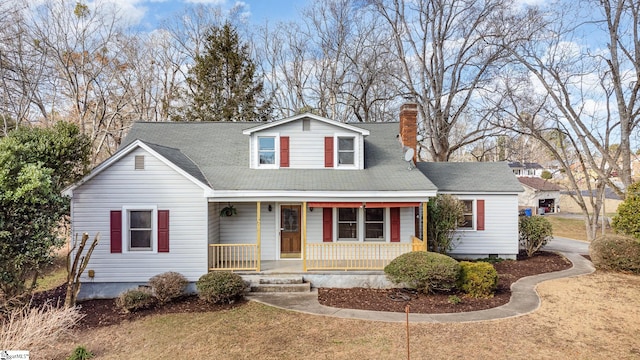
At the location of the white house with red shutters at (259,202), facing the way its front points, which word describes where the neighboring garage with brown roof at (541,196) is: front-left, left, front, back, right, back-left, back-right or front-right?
back-left

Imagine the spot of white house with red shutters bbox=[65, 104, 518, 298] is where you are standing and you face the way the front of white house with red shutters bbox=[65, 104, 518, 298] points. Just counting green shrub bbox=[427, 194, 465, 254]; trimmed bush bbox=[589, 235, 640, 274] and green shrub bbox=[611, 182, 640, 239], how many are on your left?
3

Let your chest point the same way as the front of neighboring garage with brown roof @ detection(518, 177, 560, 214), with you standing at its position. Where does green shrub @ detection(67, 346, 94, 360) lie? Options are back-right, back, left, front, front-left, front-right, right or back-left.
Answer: front-right

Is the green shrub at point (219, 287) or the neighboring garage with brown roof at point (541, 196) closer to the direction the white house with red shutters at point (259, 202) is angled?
the green shrub

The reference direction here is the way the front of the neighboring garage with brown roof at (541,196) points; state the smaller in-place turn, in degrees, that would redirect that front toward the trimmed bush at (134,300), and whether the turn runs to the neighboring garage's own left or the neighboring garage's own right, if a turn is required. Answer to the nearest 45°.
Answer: approximately 45° to the neighboring garage's own right

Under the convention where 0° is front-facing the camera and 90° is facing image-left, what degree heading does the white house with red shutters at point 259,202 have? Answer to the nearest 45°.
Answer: approximately 0°

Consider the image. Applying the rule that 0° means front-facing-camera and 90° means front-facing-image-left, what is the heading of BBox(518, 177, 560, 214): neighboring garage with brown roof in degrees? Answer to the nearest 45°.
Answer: approximately 315°

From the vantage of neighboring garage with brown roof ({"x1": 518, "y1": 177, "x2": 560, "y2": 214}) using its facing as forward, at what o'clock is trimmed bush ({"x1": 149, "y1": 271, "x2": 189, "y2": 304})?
The trimmed bush is roughly at 2 o'clock from the neighboring garage with brown roof.

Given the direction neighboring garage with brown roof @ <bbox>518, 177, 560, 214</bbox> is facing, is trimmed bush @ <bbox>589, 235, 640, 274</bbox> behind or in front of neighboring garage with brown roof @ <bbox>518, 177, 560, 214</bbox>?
in front

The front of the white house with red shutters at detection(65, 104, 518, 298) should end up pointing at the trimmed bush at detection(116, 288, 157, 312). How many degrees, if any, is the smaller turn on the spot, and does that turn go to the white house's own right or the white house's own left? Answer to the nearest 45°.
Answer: approximately 45° to the white house's own right

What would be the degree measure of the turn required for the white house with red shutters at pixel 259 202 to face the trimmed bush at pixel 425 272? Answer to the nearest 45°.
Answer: approximately 45° to its left

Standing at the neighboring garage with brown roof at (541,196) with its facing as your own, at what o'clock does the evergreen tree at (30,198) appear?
The evergreen tree is roughly at 2 o'clock from the neighboring garage with brown roof.

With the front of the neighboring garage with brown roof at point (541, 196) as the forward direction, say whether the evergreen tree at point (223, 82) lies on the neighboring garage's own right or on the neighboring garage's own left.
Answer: on the neighboring garage's own right

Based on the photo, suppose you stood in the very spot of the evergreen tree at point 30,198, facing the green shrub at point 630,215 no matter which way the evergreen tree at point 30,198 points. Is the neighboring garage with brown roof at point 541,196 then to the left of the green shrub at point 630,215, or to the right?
left
